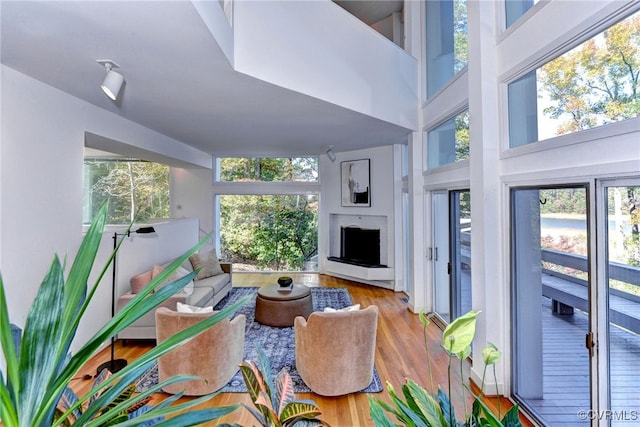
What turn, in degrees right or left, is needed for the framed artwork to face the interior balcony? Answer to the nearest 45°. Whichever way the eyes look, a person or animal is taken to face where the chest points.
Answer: approximately 45° to its left

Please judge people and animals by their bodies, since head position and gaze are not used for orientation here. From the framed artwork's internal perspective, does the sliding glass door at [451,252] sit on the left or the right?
on its left

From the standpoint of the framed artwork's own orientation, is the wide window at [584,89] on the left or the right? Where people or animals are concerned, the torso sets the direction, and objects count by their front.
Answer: on its left

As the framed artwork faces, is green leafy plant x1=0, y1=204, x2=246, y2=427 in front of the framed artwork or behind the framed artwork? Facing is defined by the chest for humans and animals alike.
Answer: in front

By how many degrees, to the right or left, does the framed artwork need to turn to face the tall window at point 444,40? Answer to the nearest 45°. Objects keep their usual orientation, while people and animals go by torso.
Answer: approximately 90° to its left

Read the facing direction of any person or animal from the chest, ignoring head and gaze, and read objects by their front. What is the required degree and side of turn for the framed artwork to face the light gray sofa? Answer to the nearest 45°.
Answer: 0° — it already faces it

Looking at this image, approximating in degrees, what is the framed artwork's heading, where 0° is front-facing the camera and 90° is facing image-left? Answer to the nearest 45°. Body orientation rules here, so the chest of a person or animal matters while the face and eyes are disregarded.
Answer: approximately 45°

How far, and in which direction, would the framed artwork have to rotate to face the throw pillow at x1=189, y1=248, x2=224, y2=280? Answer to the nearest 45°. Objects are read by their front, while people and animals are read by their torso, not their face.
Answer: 0° — it already faces it

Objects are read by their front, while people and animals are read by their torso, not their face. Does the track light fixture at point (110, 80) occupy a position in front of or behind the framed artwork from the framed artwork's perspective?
in front

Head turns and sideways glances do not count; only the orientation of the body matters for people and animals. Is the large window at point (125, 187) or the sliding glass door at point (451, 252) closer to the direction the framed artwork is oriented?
the large window

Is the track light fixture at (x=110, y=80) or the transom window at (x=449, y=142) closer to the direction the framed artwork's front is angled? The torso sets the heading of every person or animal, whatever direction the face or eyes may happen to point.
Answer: the track light fixture

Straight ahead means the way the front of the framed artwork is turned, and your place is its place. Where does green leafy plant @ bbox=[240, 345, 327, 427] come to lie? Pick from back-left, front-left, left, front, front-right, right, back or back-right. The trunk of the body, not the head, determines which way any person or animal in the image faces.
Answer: front-left
